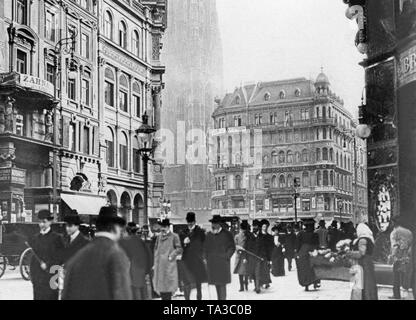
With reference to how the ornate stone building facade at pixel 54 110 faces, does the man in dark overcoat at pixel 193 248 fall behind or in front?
in front

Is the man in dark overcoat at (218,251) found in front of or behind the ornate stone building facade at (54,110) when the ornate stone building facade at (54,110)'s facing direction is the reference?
in front

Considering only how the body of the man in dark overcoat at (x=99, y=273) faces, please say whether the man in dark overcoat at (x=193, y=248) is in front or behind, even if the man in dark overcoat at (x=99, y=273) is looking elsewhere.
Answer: in front

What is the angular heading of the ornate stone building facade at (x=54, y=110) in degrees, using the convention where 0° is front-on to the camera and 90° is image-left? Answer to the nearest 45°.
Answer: approximately 315°

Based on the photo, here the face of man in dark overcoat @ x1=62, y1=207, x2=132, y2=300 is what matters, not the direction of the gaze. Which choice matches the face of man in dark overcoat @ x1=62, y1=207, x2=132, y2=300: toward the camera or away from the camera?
away from the camera

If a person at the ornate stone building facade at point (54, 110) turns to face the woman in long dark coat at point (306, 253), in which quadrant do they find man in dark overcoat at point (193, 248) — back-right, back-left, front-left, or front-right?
front-right

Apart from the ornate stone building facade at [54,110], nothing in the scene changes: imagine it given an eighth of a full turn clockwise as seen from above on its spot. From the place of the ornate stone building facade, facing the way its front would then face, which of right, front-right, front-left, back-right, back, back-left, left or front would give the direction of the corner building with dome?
left

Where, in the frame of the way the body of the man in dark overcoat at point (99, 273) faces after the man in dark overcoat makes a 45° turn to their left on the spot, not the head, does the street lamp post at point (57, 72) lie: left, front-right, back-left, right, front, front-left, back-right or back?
front

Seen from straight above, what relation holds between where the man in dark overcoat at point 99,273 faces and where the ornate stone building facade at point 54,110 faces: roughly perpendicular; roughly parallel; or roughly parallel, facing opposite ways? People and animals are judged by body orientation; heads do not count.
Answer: roughly perpendicular

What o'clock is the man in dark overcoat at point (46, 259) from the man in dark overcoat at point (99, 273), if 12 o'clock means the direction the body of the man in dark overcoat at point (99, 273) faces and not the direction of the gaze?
the man in dark overcoat at point (46, 259) is roughly at 10 o'clock from the man in dark overcoat at point (99, 273).

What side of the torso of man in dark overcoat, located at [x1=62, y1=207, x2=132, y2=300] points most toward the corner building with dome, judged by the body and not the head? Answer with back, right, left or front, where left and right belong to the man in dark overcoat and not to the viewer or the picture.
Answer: front

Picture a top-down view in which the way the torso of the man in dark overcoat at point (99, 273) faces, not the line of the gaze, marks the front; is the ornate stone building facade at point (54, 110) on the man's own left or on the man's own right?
on the man's own left

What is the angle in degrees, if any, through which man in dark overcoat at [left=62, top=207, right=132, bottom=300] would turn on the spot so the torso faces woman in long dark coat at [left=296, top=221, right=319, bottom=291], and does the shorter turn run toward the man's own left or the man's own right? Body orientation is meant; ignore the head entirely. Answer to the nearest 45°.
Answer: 0° — they already face them

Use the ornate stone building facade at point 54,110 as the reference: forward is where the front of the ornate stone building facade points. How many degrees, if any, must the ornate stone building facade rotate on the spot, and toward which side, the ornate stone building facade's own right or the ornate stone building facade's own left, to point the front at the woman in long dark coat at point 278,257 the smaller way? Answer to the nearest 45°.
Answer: approximately 45° to the ornate stone building facade's own left

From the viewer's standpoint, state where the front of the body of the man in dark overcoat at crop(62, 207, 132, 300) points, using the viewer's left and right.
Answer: facing away from the viewer and to the right of the viewer
